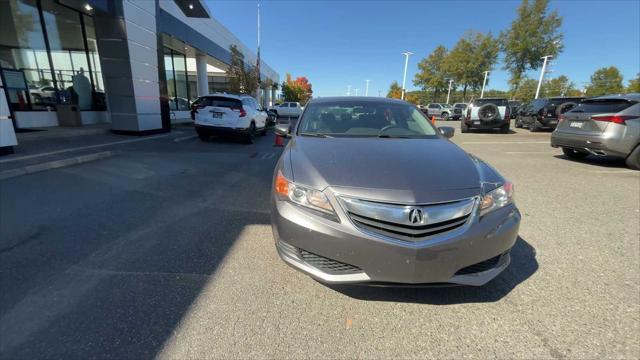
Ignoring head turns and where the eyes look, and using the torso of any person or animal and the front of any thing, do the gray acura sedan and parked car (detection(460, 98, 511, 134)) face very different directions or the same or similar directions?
very different directions

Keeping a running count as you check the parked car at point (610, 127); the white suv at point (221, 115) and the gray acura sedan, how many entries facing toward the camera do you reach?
1

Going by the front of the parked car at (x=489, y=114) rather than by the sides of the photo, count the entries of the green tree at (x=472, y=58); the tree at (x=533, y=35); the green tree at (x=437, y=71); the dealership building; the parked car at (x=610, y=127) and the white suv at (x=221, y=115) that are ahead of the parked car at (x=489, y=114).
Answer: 3

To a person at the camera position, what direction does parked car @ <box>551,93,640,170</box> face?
facing away from the viewer and to the right of the viewer

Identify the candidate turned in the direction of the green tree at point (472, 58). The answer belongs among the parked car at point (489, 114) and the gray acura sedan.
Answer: the parked car

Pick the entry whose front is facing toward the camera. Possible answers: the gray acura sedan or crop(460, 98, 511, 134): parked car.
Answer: the gray acura sedan

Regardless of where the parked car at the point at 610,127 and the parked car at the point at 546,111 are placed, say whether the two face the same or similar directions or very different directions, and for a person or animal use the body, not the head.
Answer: same or similar directions

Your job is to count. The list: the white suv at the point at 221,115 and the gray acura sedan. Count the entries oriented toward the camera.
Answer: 1

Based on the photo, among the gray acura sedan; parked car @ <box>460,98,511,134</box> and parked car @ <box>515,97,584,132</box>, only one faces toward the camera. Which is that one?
the gray acura sedan

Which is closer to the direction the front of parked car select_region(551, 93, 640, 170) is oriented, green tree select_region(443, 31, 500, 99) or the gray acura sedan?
the green tree

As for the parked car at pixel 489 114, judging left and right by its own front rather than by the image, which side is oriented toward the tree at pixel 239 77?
left

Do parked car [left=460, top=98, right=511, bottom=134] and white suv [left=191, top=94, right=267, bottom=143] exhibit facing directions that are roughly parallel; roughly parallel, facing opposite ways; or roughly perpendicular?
roughly parallel

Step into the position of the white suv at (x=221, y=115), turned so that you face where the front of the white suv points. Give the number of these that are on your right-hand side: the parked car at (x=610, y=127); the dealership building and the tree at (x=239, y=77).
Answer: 1

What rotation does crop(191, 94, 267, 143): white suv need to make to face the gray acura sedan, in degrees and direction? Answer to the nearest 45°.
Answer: approximately 135° to its right

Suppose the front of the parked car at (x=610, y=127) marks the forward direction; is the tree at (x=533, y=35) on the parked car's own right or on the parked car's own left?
on the parked car's own left

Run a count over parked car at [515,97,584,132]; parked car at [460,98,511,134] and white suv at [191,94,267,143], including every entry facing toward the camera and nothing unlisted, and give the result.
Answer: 0

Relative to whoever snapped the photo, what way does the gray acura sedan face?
facing the viewer

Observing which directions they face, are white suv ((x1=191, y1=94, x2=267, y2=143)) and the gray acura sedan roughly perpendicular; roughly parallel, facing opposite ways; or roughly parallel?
roughly parallel, facing opposite ways

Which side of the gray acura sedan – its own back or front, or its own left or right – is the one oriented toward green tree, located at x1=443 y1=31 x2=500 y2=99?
back
